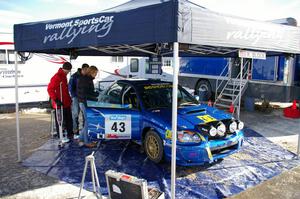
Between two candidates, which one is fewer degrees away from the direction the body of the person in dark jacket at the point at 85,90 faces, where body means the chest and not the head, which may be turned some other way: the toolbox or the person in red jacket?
the toolbox

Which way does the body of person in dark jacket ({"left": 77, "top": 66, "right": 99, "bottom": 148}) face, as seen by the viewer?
to the viewer's right

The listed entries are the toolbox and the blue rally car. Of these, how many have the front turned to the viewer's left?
0

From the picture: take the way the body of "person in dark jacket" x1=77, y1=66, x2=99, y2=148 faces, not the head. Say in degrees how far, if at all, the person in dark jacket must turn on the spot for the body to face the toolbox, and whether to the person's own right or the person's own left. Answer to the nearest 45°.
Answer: approximately 90° to the person's own right

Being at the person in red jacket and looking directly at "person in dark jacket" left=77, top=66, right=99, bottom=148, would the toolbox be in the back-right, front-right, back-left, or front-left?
front-right

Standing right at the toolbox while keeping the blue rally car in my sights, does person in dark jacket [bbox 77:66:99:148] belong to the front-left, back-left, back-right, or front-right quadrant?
front-left
